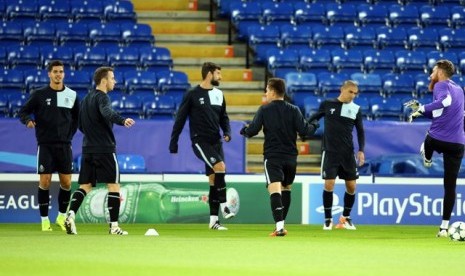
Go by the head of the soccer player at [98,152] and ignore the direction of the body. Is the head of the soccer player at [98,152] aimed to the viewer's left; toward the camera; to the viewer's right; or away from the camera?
to the viewer's right

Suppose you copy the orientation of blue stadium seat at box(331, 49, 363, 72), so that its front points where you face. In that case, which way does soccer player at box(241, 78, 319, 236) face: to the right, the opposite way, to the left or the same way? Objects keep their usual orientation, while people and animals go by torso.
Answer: the opposite way

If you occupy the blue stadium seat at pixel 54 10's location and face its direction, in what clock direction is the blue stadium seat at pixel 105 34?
the blue stadium seat at pixel 105 34 is roughly at 10 o'clock from the blue stadium seat at pixel 54 10.

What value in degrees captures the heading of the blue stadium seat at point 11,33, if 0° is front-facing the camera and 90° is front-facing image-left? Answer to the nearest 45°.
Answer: approximately 0°

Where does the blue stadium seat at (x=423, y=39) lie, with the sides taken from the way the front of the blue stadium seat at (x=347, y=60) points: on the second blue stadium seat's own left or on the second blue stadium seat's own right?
on the second blue stadium seat's own left

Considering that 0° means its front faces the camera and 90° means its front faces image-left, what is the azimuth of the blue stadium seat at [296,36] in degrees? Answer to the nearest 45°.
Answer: approximately 0°

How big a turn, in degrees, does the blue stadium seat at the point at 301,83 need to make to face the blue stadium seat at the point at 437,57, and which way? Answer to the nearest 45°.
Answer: approximately 135° to its left

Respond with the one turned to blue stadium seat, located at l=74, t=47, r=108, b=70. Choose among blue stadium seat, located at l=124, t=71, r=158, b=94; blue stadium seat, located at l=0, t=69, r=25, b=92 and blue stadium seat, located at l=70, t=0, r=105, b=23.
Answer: blue stadium seat, located at l=70, t=0, r=105, b=23

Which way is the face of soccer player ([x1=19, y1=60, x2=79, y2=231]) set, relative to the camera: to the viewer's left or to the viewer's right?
to the viewer's right

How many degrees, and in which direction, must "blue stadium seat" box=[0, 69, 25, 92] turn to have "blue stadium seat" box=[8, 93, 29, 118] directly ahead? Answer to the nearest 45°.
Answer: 0° — it already faces it

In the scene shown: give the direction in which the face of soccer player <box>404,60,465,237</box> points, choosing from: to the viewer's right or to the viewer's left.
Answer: to the viewer's left

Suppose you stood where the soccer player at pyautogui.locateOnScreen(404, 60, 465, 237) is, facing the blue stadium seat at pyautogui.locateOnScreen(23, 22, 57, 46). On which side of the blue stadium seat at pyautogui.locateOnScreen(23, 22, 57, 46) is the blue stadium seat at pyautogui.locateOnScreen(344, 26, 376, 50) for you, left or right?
right

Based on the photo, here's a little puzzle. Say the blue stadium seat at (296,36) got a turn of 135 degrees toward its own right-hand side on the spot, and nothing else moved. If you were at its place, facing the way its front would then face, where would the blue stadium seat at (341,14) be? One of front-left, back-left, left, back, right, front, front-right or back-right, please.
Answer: right
